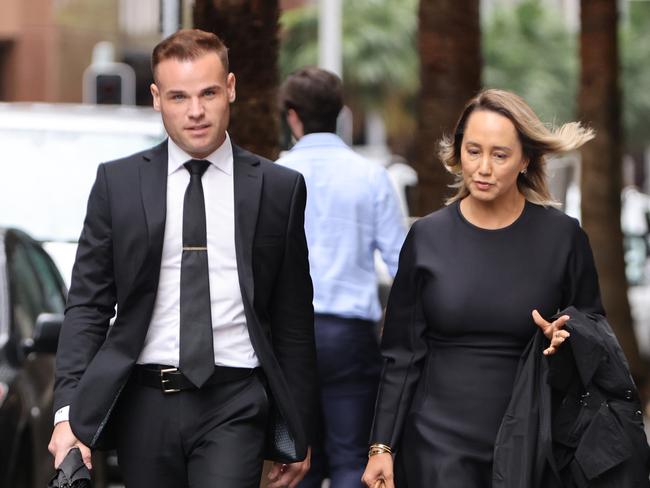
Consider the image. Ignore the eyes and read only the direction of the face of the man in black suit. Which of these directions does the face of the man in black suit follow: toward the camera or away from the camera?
toward the camera

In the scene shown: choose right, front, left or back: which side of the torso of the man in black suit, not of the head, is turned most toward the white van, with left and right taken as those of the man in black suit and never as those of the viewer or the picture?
back

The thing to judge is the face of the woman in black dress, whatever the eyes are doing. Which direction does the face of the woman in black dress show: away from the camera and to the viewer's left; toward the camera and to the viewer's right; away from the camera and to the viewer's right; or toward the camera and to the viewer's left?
toward the camera and to the viewer's left

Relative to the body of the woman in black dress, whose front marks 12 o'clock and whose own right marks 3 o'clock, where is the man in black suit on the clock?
The man in black suit is roughly at 2 o'clock from the woman in black dress.

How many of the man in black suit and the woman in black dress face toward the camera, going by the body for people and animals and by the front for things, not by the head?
2

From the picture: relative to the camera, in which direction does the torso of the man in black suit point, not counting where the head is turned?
toward the camera

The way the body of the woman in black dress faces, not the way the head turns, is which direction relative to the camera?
toward the camera

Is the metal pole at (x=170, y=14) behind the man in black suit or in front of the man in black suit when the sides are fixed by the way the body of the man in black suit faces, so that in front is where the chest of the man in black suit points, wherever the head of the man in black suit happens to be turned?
behind
